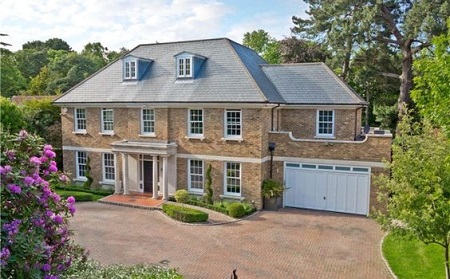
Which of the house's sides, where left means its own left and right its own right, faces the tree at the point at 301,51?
back

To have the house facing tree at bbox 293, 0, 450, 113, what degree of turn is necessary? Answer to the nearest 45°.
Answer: approximately 180°

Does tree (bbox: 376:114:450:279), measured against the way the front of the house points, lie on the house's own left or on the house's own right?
on the house's own left

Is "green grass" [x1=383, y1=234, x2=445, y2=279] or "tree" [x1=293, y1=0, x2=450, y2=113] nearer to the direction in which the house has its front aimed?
the green grass

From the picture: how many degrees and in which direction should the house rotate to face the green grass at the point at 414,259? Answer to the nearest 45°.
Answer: approximately 90° to its left

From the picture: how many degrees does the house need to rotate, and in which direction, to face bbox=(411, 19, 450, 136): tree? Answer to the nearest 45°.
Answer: approximately 90° to its left

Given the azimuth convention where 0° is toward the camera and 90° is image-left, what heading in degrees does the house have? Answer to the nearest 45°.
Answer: approximately 45°
